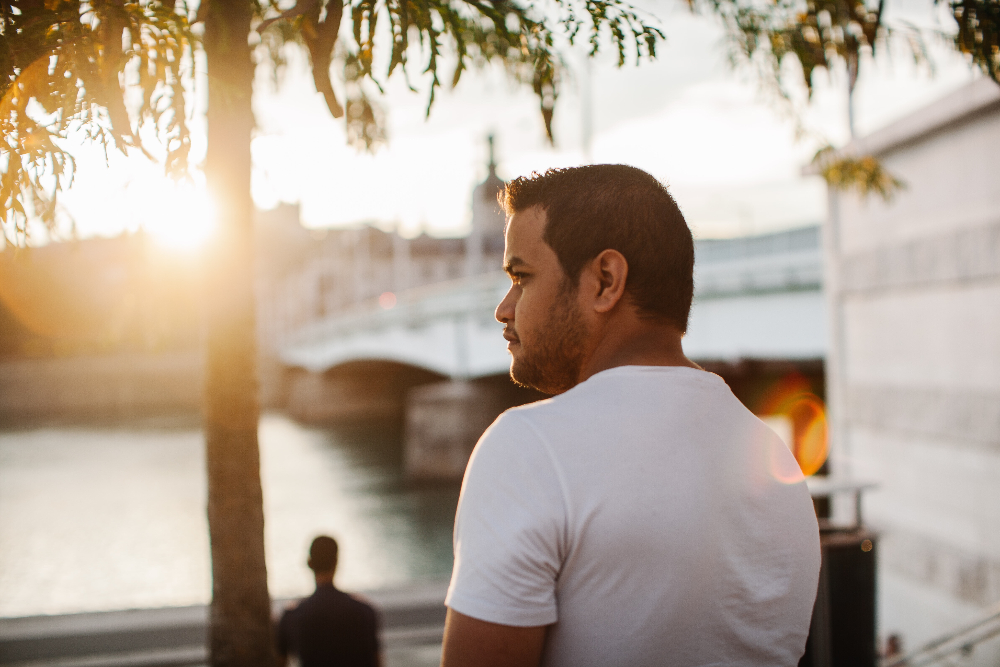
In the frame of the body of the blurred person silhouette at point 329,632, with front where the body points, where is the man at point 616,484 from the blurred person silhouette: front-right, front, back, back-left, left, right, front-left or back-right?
back

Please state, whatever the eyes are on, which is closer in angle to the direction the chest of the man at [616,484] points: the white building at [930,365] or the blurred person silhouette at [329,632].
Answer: the blurred person silhouette

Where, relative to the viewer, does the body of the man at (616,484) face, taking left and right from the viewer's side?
facing away from the viewer and to the left of the viewer

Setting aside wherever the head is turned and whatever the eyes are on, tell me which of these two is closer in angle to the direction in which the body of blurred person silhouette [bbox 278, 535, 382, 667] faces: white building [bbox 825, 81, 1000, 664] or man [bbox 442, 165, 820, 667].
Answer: the white building

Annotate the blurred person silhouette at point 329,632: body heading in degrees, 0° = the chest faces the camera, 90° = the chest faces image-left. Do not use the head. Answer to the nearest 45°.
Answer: approximately 180°

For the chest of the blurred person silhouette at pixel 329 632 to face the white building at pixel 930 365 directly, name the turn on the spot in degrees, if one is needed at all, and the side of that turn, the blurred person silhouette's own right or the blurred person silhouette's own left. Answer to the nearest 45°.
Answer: approximately 45° to the blurred person silhouette's own right

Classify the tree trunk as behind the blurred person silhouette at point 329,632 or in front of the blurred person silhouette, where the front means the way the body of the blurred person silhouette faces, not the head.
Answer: behind

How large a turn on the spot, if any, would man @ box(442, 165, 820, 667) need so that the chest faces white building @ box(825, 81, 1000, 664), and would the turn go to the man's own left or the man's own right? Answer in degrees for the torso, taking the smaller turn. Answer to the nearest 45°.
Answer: approximately 45° to the man's own right
